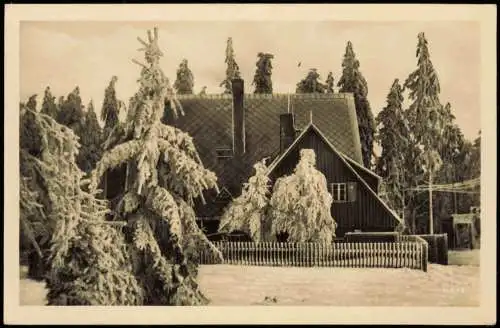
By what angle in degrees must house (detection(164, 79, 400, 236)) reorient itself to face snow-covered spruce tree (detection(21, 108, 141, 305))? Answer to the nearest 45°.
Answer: approximately 90° to its right

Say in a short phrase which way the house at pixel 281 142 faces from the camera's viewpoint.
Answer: facing the viewer

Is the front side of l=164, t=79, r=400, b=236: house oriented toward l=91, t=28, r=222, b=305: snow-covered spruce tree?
no

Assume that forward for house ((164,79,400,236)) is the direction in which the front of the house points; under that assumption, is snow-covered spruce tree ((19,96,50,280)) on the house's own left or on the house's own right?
on the house's own right

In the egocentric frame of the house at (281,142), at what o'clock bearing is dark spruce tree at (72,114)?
The dark spruce tree is roughly at 3 o'clock from the house.

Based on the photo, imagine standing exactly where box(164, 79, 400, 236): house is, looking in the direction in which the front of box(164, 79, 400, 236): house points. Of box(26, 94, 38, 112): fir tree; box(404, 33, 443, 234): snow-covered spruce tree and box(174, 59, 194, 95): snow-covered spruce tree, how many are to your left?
1

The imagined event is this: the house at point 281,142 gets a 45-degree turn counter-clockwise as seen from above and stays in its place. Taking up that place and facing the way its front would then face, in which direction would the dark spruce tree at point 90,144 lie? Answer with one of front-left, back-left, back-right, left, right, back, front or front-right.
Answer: back-right

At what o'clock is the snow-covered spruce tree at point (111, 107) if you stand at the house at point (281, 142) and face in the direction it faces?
The snow-covered spruce tree is roughly at 3 o'clock from the house.

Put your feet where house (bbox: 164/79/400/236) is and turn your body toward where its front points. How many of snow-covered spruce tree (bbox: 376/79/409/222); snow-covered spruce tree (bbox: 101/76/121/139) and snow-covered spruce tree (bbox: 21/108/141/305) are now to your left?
1
